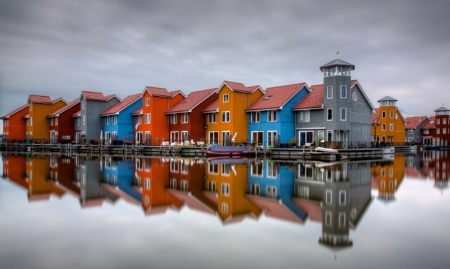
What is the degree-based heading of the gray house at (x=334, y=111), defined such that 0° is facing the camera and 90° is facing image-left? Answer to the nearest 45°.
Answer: approximately 45°

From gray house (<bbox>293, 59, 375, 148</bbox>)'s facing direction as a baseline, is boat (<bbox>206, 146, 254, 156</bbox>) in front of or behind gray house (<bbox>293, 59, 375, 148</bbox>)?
in front
